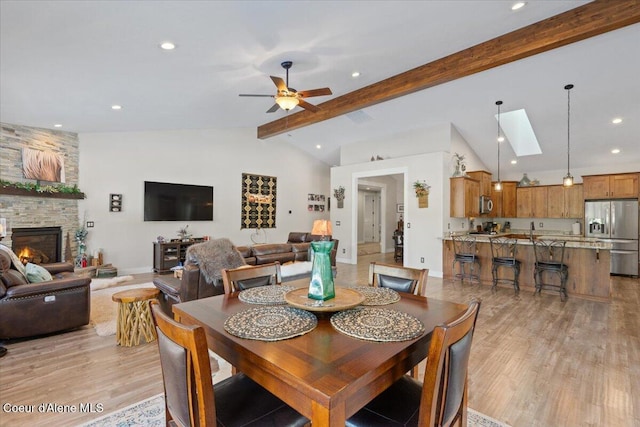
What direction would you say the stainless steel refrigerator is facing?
toward the camera

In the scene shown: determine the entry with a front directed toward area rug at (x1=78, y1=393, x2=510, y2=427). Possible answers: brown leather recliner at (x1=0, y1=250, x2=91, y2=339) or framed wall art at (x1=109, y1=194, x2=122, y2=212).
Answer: the framed wall art

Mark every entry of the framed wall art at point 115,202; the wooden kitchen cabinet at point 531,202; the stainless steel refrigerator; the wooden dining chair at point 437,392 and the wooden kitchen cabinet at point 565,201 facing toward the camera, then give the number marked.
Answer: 4

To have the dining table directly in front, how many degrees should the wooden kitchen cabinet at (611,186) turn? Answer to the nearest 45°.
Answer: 0° — it already faces it

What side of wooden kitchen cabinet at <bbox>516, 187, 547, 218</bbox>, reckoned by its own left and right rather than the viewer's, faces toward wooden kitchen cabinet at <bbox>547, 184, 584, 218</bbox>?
left

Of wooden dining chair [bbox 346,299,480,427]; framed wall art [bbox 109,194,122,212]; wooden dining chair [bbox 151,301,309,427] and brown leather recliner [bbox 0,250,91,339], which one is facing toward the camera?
the framed wall art

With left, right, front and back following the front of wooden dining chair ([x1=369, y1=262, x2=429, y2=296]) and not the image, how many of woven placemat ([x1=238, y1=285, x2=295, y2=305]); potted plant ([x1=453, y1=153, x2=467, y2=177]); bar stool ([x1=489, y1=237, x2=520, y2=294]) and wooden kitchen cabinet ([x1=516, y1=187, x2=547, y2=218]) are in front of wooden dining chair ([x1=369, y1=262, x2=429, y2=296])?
1

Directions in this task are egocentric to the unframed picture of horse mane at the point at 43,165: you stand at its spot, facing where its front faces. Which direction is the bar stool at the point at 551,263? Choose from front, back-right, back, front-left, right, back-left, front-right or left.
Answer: front

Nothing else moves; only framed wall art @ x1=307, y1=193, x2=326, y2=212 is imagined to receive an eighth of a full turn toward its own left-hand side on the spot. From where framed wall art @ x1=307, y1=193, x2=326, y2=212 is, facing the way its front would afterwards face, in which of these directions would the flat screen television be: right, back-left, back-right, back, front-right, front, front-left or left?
right

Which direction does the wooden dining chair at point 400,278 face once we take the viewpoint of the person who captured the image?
facing the viewer and to the left of the viewer

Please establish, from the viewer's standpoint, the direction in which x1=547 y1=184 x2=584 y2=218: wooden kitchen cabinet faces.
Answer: facing the viewer

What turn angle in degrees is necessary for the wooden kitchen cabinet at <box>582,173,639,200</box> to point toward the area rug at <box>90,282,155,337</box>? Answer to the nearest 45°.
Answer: approximately 45° to its right

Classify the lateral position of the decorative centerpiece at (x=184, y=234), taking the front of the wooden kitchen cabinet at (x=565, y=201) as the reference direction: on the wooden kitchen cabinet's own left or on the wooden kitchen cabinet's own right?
on the wooden kitchen cabinet's own right

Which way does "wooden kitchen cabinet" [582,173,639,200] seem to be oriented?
toward the camera

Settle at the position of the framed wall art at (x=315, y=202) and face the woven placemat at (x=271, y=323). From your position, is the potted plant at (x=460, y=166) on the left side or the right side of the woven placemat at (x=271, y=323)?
left

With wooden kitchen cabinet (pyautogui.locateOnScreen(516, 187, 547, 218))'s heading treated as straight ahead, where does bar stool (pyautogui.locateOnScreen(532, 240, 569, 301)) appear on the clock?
The bar stool is roughly at 12 o'clock from the wooden kitchen cabinet.
